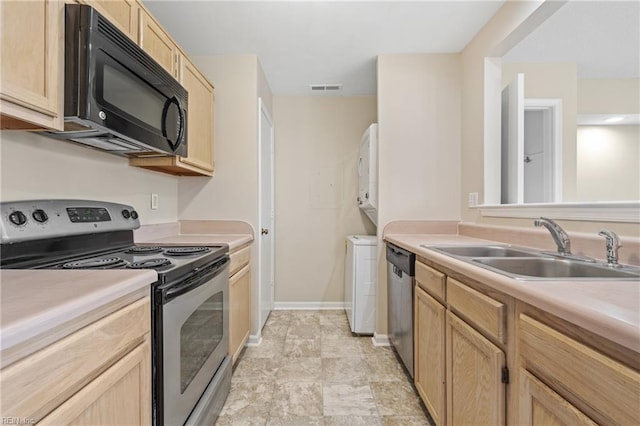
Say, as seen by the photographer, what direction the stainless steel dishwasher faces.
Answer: facing to the left of the viewer

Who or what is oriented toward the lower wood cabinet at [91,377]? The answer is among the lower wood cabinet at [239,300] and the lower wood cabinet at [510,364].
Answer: the lower wood cabinet at [510,364]

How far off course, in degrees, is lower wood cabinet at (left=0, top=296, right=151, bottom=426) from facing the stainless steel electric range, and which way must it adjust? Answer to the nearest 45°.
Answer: approximately 90° to its left

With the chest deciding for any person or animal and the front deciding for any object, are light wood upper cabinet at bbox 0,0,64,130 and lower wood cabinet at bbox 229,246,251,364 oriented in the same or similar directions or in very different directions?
same or similar directions

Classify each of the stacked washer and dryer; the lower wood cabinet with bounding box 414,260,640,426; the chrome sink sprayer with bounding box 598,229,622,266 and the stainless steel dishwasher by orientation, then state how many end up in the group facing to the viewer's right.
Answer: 0

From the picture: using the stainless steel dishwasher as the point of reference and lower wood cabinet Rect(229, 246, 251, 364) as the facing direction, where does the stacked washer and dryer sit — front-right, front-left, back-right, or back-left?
front-right

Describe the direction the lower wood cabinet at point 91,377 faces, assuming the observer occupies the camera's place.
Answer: facing the viewer and to the right of the viewer

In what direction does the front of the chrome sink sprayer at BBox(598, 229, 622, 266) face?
to the viewer's left

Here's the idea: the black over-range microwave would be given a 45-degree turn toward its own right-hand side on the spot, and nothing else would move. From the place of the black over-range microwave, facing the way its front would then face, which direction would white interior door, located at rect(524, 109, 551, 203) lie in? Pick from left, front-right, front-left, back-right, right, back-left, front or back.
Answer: left

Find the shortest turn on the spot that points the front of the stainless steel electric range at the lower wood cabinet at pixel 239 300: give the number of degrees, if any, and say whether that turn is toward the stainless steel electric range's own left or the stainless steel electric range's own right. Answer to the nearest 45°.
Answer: approximately 90° to the stainless steel electric range's own left

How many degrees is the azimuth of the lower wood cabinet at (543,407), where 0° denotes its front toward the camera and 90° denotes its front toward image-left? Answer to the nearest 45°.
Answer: approximately 45°

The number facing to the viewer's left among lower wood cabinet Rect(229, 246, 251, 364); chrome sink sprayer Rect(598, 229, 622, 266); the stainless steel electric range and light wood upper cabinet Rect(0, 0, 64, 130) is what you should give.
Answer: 1

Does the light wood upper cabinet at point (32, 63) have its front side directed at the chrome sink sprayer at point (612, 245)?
yes

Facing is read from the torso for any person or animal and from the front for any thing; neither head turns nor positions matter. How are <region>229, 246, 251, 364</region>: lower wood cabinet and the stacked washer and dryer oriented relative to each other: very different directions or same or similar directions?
very different directions
